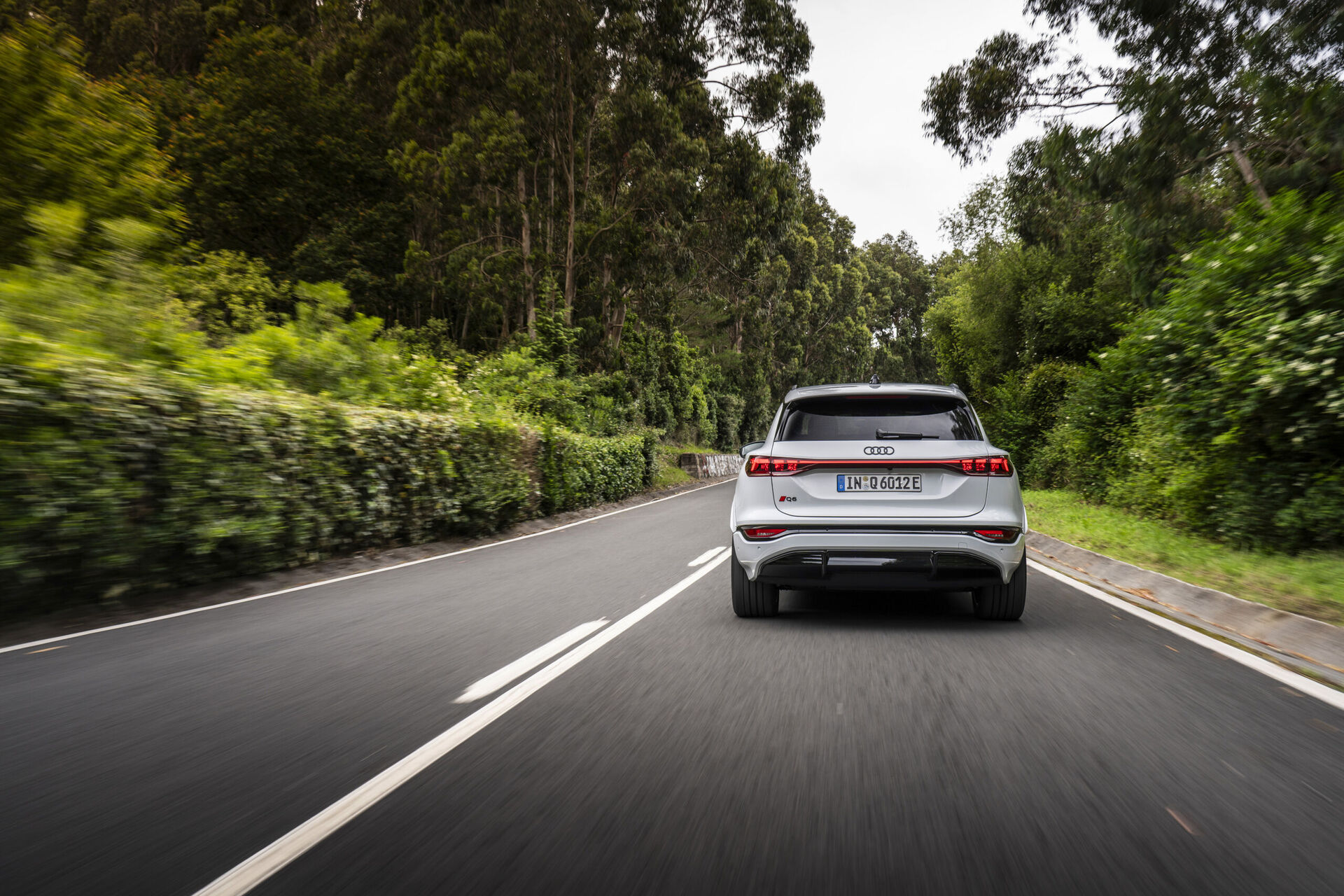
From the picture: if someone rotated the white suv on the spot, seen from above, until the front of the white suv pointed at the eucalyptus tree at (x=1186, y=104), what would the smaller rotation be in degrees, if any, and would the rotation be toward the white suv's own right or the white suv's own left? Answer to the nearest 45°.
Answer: approximately 45° to the white suv's own right

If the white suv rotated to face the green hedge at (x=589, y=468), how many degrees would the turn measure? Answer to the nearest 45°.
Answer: approximately 45° to its left

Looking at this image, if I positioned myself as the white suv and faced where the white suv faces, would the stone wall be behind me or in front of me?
in front

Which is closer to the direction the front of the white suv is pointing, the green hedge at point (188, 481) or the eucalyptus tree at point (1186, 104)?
the eucalyptus tree

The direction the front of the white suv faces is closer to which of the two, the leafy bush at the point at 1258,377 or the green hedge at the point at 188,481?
the leafy bush

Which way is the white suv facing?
away from the camera

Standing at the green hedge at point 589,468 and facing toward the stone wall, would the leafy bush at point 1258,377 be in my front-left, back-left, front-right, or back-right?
back-right

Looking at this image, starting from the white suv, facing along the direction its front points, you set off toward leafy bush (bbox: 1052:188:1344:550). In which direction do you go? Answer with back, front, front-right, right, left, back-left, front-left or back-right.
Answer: front-right

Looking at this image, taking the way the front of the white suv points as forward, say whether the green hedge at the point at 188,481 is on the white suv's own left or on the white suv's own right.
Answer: on the white suv's own left
